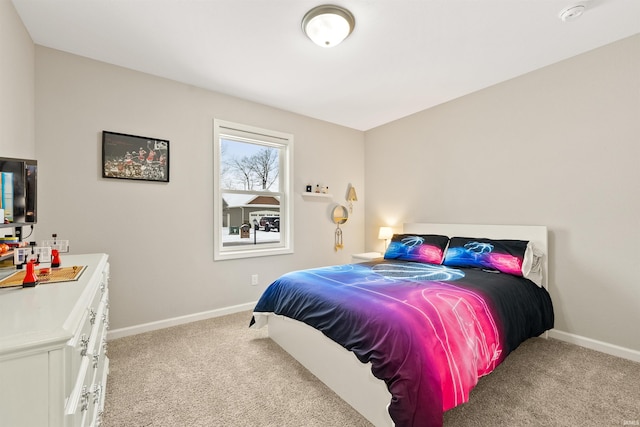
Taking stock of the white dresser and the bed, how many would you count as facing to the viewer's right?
1

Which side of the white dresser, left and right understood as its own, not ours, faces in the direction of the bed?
front

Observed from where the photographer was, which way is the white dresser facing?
facing to the right of the viewer

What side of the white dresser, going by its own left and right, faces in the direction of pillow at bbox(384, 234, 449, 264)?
front

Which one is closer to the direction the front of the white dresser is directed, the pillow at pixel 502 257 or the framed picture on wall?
the pillow

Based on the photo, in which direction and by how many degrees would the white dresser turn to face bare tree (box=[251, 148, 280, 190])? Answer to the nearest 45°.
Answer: approximately 45° to its left

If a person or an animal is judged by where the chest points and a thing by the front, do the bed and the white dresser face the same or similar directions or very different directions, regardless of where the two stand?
very different directions

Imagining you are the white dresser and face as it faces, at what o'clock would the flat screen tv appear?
The flat screen tv is roughly at 9 o'clock from the white dresser.

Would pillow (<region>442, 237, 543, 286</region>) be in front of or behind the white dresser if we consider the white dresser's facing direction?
in front

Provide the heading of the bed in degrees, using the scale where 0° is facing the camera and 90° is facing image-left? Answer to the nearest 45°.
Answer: approximately 45°

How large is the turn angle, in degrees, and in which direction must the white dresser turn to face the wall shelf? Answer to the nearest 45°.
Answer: approximately 45° to its left

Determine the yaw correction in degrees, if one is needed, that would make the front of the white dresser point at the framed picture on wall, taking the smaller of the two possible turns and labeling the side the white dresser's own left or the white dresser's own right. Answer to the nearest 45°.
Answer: approximately 90° to the white dresser's own left

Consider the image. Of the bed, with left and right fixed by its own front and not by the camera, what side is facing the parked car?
right
